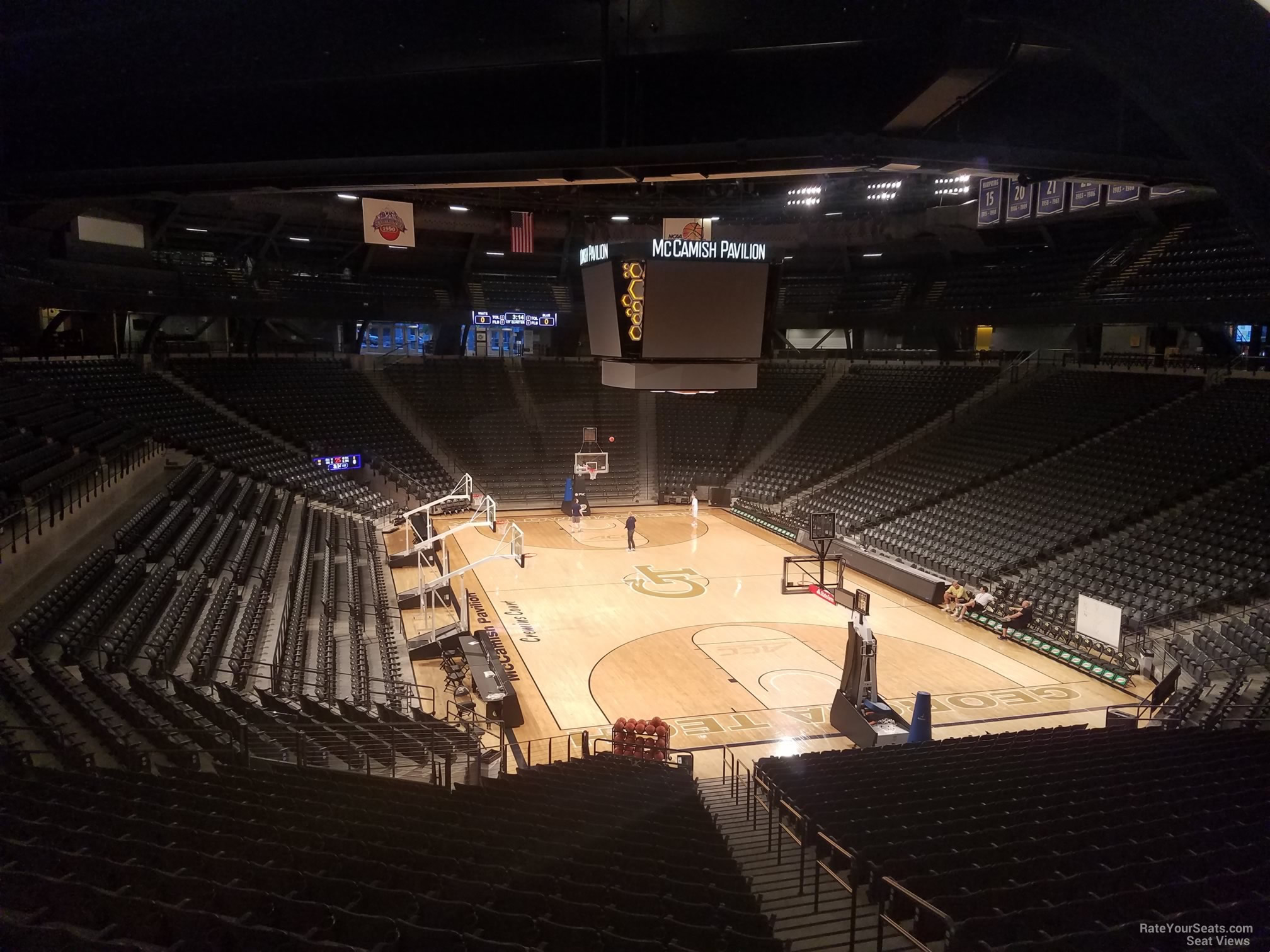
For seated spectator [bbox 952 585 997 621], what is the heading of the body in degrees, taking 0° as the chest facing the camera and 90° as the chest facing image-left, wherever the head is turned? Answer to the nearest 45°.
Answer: approximately 45°

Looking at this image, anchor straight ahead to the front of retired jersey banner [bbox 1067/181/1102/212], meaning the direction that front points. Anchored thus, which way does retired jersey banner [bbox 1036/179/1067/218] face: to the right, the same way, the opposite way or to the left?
the same way

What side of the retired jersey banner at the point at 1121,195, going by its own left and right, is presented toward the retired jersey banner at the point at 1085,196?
right

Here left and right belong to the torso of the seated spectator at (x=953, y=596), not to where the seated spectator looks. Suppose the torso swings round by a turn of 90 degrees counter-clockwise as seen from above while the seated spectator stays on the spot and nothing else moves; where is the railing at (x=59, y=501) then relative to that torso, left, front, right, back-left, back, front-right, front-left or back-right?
right

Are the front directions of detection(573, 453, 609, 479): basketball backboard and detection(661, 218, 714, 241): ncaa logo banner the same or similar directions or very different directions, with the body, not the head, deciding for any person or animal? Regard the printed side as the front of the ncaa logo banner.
same or similar directions

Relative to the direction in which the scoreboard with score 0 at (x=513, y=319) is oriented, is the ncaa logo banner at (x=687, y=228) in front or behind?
in front

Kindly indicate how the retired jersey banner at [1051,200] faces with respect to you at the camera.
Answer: facing the viewer and to the left of the viewer

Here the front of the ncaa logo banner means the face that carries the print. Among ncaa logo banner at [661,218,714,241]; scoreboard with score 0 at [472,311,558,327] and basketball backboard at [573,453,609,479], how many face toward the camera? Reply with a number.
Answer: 3

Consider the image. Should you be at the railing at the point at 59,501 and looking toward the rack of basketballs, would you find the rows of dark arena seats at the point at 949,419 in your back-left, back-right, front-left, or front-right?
front-left

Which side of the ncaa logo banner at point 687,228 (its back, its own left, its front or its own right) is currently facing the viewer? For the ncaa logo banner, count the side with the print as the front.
front

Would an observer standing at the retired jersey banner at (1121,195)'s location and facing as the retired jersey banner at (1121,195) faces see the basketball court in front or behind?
in front

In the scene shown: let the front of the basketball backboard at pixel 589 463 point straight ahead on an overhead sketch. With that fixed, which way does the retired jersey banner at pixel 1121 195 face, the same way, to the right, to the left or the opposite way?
to the right

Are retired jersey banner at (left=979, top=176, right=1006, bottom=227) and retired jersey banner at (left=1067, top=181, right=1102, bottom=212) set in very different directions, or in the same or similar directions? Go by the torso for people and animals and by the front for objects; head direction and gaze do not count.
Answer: same or similar directions

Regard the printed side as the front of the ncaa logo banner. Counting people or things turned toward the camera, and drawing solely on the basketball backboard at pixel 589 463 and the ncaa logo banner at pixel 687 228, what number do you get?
2

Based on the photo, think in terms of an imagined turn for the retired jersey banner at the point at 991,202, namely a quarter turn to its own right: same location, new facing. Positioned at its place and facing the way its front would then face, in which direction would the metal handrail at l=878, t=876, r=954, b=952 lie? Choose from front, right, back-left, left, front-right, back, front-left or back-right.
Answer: back-left
